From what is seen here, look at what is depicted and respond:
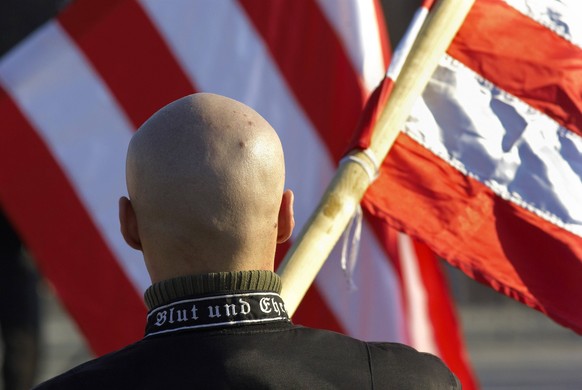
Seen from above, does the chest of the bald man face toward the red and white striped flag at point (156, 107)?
yes

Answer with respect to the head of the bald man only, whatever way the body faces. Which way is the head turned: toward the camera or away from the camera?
away from the camera

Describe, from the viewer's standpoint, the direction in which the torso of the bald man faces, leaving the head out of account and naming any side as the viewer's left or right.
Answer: facing away from the viewer
